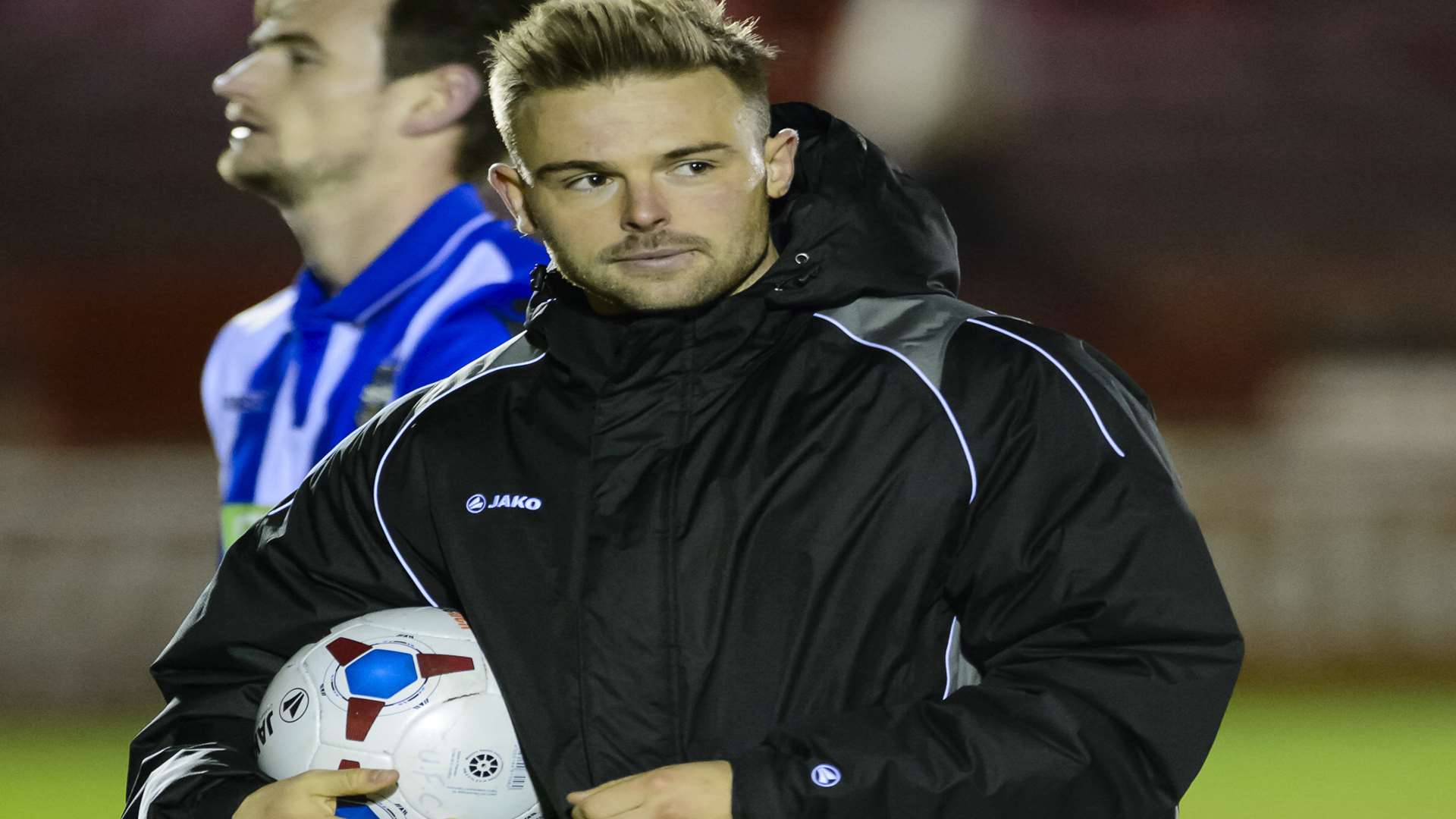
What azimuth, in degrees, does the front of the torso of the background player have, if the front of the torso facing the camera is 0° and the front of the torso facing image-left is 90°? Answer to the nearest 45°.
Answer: approximately 45°

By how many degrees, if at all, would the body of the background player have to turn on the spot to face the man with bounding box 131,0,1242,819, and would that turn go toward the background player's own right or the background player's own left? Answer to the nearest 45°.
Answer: approximately 45° to the background player's own left

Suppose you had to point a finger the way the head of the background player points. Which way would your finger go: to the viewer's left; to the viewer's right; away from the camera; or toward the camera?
to the viewer's left
